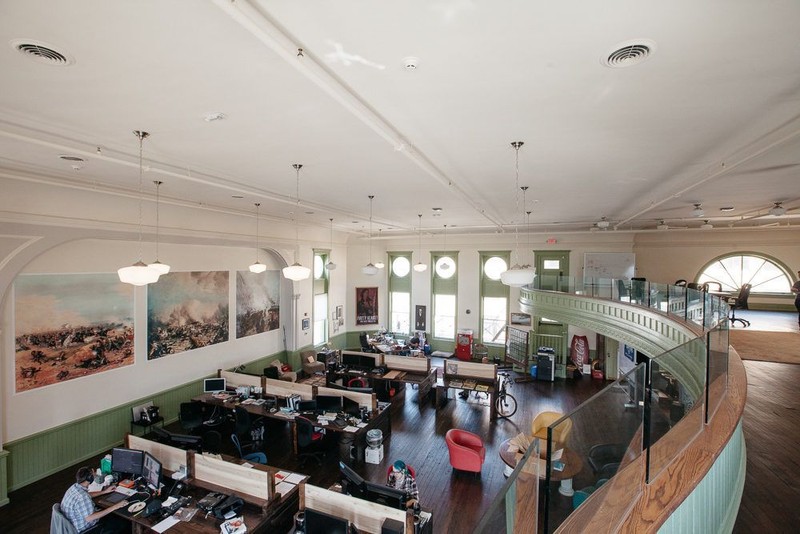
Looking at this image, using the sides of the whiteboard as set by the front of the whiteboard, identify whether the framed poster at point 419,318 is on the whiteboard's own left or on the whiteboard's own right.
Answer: on the whiteboard's own right

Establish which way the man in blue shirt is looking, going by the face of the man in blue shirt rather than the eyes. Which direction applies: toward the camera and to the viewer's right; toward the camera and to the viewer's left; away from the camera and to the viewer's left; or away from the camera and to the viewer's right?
away from the camera and to the viewer's right

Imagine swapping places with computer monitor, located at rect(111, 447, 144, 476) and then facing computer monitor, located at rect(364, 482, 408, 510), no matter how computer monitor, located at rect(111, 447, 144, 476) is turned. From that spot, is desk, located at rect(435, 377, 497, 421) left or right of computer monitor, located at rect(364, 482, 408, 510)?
left

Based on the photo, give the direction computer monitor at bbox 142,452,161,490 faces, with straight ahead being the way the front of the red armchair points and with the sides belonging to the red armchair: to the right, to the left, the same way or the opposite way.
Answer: to the right

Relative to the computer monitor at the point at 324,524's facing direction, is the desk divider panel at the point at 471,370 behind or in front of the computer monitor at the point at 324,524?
behind

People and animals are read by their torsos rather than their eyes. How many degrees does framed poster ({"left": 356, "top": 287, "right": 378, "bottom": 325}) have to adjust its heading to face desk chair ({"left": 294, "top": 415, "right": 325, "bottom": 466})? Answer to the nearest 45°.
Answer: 0° — it already faces it
